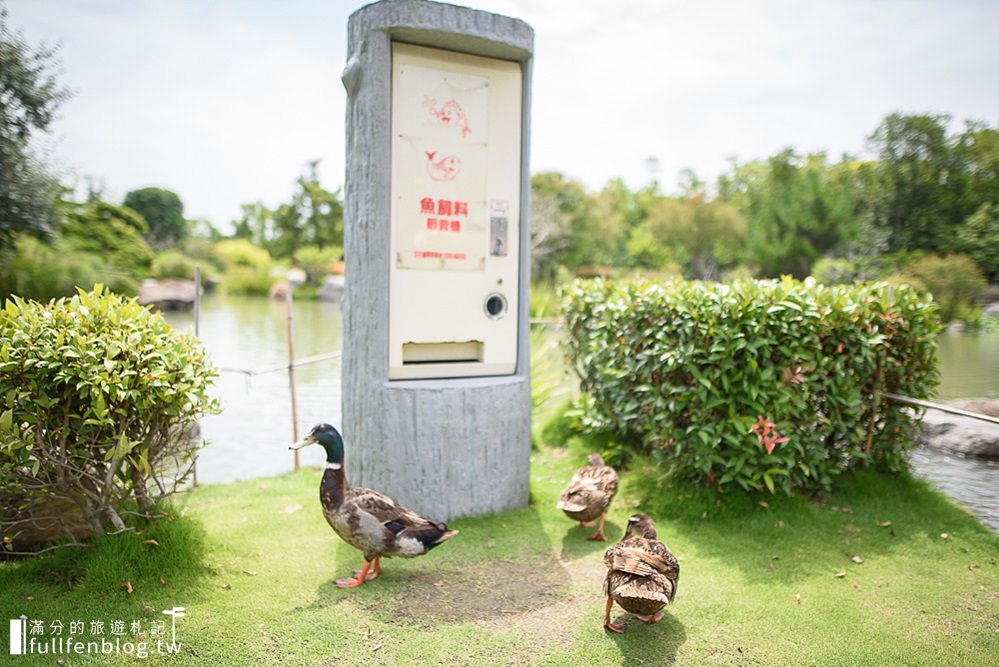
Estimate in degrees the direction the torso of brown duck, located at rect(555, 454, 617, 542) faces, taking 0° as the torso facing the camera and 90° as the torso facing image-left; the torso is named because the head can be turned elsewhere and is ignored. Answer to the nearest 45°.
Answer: approximately 225°

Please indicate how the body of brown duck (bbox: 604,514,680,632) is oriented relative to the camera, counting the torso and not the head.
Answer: away from the camera

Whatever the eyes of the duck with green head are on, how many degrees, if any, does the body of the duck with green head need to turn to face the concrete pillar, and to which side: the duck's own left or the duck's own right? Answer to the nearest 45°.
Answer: approximately 90° to the duck's own right

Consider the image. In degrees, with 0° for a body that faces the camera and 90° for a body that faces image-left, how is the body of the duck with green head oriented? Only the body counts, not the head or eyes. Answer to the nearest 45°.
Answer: approximately 90°

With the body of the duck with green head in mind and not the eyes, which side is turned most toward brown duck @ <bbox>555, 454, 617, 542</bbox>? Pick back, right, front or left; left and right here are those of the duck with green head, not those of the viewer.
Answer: back

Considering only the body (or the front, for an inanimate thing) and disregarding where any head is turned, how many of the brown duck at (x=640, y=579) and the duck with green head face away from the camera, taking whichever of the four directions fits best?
1

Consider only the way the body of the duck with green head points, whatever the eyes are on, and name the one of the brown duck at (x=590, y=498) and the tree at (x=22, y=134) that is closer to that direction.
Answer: the tree

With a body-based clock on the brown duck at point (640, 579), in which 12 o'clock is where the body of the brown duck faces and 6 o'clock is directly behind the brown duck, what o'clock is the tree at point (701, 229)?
The tree is roughly at 12 o'clock from the brown duck.

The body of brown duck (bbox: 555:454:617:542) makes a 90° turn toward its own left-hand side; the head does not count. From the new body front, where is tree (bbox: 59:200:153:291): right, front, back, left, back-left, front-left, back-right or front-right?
front

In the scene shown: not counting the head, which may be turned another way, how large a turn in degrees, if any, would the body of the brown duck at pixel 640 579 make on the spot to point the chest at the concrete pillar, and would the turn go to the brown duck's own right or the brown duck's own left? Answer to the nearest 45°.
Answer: approximately 45° to the brown duck's own left

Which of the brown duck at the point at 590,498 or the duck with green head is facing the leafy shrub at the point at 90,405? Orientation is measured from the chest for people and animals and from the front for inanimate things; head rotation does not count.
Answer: the duck with green head

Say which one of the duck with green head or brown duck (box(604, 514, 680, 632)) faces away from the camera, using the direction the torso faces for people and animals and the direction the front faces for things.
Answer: the brown duck

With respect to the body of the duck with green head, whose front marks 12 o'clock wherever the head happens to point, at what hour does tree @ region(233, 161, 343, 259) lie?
The tree is roughly at 3 o'clock from the duck with green head.

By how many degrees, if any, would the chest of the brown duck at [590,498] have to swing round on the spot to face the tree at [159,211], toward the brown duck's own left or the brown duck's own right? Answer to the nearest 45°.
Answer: approximately 90° to the brown duck's own left

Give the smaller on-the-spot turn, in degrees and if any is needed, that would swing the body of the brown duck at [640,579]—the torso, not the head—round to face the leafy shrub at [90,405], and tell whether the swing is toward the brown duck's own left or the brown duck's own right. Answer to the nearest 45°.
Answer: approximately 90° to the brown duck's own left
